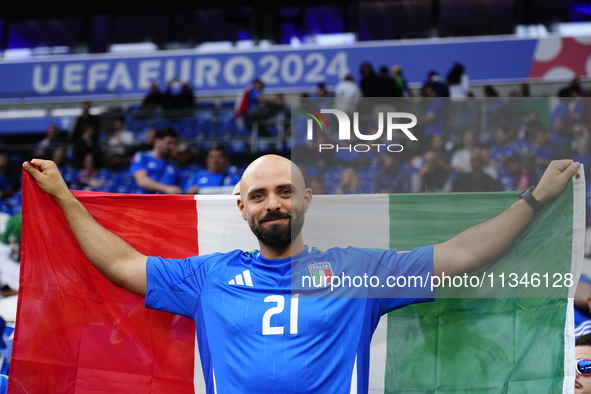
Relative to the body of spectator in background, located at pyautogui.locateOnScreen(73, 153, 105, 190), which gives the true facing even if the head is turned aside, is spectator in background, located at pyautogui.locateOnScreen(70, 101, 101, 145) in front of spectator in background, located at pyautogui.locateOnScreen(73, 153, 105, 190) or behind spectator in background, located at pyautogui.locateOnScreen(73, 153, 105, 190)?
behind

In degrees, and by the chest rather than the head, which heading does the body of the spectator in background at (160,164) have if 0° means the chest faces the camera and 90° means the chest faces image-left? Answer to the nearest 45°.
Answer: approximately 315°

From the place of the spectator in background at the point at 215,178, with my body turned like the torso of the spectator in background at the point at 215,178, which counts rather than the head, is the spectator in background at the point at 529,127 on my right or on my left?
on my left

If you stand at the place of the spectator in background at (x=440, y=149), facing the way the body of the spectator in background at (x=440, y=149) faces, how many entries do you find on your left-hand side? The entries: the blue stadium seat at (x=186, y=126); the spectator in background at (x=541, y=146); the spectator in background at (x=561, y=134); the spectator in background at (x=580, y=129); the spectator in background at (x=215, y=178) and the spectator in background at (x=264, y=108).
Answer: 3

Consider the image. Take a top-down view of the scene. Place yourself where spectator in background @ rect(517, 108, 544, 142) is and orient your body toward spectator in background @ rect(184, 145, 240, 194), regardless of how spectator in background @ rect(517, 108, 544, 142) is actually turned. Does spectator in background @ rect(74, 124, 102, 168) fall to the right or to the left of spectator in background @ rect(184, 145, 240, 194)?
right

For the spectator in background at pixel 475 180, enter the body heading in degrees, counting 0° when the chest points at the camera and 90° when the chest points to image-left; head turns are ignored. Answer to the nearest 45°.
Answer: approximately 0°

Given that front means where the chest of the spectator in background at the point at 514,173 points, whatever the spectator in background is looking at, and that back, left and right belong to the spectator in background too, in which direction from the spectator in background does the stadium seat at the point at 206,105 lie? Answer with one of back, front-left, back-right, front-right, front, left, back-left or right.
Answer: back-right
